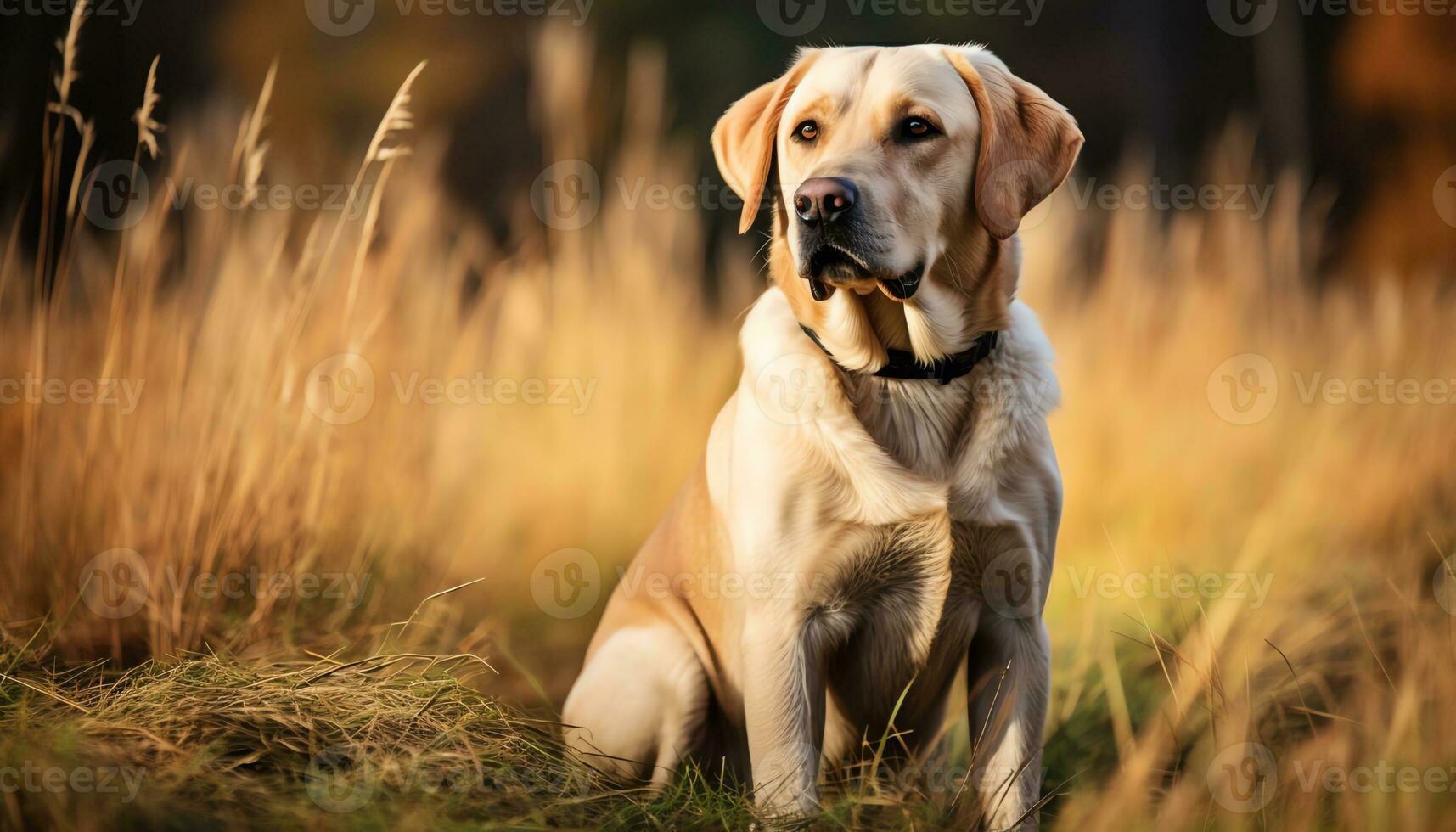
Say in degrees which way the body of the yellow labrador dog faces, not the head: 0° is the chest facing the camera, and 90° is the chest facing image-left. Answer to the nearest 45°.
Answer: approximately 315°
